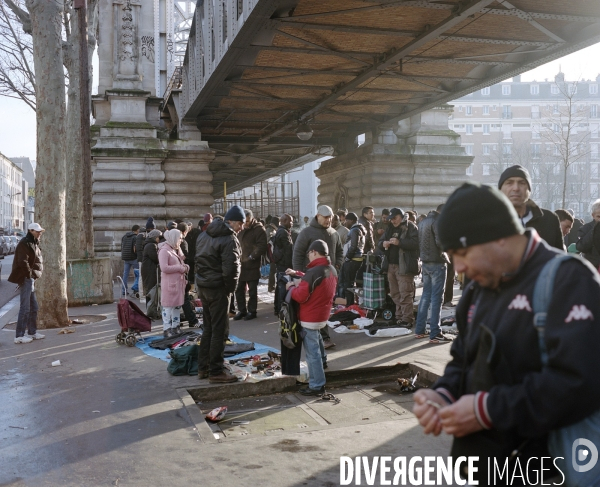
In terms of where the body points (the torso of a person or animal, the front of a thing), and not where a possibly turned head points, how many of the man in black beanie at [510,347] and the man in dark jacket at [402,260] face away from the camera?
0

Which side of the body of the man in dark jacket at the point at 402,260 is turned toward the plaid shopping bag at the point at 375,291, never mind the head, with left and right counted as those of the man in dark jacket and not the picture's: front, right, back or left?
right

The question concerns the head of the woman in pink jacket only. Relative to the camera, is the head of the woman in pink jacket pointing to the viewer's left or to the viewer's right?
to the viewer's right

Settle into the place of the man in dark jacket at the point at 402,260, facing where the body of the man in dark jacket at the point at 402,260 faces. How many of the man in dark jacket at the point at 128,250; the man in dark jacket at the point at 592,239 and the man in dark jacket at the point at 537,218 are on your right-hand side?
1

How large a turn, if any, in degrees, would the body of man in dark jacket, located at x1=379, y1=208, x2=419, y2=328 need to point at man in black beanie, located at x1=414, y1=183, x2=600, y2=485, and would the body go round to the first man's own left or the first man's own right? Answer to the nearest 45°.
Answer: approximately 45° to the first man's own left

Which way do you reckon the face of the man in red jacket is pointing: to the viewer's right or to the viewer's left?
to the viewer's left

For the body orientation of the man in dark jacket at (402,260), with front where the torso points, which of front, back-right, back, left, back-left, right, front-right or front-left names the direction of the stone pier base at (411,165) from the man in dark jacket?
back-right

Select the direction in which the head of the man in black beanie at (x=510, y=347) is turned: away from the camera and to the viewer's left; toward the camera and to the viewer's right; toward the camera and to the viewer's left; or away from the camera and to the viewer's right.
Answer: toward the camera and to the viewer's left

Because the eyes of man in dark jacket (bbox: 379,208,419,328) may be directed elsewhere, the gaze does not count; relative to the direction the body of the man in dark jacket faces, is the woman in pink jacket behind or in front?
in front

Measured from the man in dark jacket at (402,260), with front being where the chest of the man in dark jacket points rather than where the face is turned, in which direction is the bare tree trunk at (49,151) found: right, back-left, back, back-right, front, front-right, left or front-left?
front-right

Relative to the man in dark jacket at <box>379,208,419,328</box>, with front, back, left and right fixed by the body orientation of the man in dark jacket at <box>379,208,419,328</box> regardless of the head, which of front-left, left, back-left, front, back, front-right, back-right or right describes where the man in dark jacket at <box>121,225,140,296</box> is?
right

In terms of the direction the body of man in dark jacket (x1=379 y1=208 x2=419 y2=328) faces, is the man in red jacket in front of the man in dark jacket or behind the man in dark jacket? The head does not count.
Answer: in front

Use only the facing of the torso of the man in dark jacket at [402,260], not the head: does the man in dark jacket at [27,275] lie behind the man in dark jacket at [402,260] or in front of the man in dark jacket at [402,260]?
in front

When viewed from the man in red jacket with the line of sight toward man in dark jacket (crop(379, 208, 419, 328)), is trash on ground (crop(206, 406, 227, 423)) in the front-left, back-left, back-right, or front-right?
back-left
